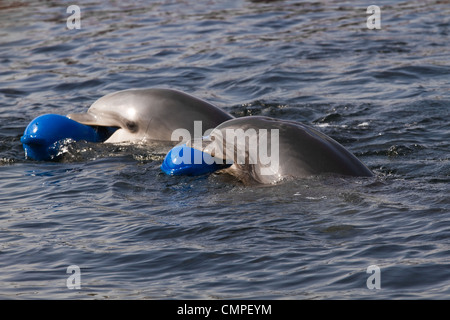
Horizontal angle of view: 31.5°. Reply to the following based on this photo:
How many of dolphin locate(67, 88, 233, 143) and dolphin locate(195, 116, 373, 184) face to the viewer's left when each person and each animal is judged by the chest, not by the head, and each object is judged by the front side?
2

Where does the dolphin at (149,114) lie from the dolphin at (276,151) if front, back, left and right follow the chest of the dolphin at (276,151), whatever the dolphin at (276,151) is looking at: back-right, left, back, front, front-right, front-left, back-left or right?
front-right

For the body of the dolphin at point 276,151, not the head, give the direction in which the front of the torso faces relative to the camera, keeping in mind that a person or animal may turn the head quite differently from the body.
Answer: to the viewer's left

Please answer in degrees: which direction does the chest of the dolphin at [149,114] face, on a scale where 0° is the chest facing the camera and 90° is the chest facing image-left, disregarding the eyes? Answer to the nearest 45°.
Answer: approximately 90°

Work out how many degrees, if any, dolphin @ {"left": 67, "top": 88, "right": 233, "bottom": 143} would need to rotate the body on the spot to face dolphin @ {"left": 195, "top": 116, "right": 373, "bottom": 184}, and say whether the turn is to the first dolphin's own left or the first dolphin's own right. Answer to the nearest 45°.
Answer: approximately 135° to the first dolphin's own left
